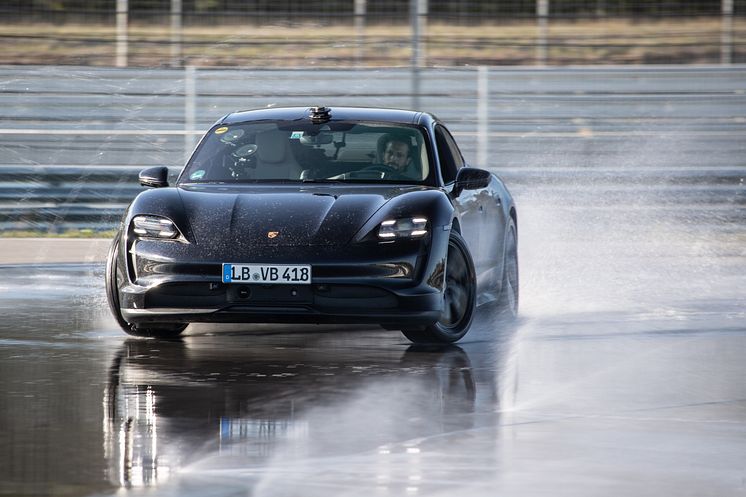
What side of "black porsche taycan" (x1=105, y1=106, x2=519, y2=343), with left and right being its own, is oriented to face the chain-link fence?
back

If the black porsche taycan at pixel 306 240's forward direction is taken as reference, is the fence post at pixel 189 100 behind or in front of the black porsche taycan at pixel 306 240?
behind

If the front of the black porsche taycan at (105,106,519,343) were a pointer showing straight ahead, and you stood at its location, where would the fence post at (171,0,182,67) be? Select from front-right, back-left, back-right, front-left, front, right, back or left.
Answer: back

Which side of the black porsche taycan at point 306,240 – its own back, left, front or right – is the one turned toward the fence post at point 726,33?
back

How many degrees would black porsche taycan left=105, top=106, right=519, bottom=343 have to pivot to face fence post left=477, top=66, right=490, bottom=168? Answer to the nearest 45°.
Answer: approximately 180°

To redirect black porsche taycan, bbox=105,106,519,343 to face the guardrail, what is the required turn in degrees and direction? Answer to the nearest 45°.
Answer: approximately 180°

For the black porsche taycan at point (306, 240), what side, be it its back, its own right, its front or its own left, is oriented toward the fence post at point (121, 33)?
back

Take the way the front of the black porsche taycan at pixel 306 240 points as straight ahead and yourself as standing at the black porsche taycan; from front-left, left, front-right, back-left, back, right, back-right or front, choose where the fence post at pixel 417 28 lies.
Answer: back

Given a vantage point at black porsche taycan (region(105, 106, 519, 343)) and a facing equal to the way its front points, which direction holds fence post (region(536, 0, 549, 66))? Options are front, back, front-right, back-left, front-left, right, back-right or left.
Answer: back

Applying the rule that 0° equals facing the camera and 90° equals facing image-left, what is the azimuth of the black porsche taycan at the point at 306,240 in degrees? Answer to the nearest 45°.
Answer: approximately 0°
